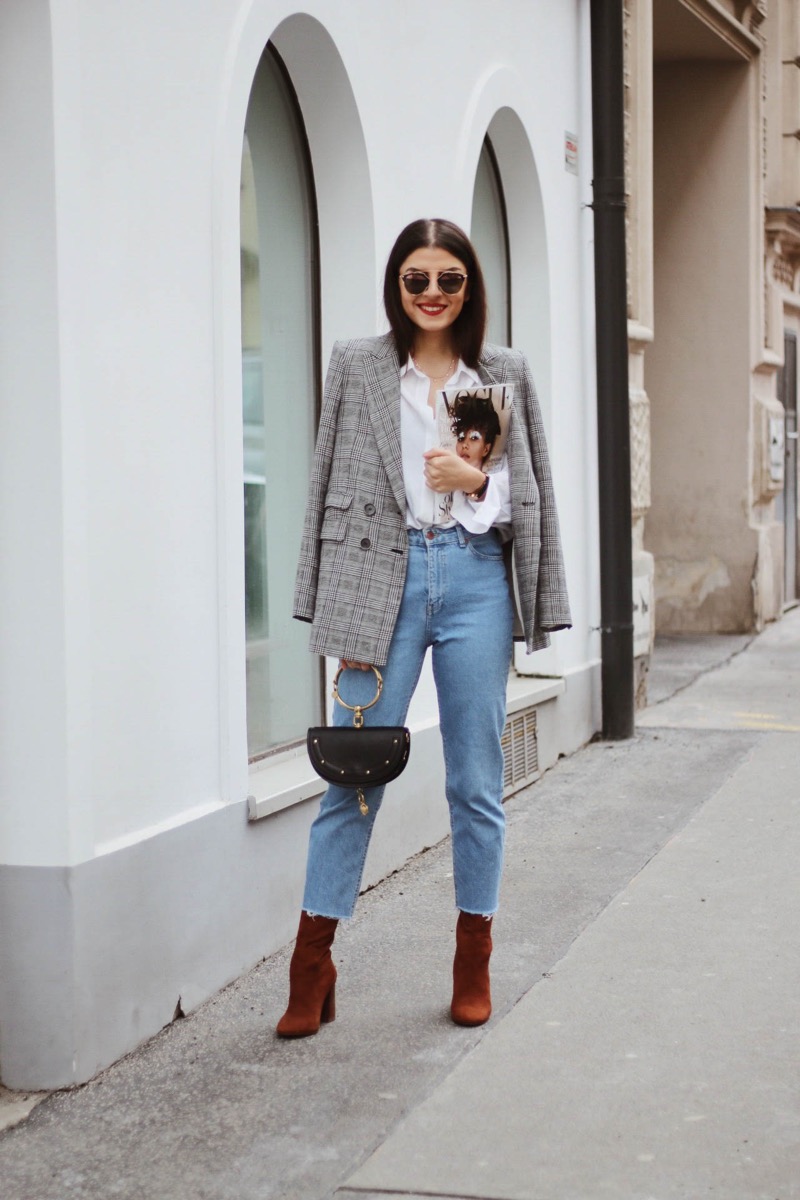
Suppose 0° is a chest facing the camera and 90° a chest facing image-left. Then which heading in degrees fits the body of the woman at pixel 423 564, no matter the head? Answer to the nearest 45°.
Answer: approximately 0°

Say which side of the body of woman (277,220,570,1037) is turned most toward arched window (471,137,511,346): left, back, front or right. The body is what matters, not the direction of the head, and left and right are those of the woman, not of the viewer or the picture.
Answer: back

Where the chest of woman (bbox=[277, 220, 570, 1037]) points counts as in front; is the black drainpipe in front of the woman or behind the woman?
behind

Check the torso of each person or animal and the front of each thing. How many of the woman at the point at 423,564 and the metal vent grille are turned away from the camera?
0

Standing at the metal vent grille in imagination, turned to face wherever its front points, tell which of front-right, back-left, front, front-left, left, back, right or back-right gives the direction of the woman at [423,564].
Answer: front-right

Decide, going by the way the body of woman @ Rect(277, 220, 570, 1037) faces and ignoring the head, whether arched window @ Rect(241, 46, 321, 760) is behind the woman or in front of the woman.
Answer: behind

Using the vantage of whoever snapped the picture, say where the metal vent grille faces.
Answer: facing the viewer and to the right of the viewer

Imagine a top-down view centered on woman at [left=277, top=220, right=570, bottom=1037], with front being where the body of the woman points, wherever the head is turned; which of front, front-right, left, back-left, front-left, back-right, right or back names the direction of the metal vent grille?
back
